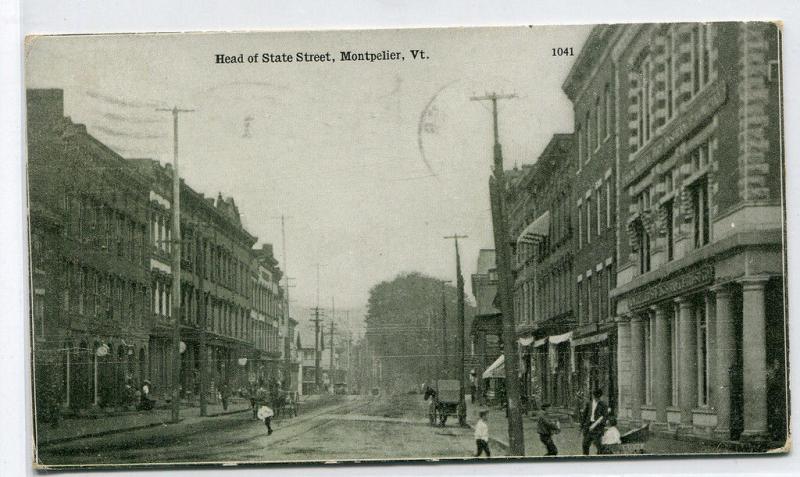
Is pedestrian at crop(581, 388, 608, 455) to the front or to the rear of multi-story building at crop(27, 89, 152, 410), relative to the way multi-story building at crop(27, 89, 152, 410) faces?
to the front

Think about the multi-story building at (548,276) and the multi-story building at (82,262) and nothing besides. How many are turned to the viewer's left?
1

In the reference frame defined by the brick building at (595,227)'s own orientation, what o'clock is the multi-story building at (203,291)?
The multi-story building is roughly at 12 o'clock from the brick building.

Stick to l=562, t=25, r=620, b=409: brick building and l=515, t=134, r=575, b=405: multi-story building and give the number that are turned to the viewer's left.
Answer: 2

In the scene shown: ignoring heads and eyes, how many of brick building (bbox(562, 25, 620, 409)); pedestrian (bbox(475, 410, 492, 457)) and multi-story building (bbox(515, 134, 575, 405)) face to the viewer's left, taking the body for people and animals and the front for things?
2

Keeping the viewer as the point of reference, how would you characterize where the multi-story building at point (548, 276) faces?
facing to the left of the viewer

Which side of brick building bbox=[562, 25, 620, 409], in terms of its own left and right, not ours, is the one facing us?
left

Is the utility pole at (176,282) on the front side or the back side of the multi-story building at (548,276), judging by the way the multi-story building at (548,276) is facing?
on the front side

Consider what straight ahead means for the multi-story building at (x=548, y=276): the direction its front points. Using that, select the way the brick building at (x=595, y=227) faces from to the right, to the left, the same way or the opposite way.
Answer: the same way

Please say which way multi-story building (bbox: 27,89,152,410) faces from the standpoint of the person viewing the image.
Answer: facing the viewer and to the right of the viewer
